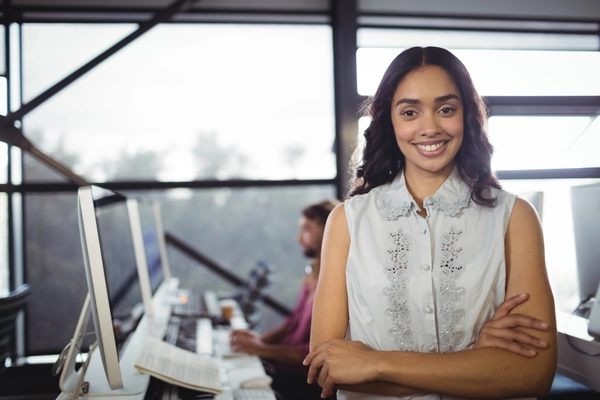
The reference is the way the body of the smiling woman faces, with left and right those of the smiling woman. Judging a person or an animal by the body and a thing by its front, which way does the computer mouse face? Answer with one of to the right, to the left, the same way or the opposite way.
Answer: to the right

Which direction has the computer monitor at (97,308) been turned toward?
to the viewer's right

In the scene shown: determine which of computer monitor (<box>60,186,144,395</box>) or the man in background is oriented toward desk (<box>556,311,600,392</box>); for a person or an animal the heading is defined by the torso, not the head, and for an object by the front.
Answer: the computer monitor

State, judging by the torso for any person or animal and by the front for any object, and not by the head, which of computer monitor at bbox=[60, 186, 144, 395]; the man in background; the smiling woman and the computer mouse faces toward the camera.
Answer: the smiling woman

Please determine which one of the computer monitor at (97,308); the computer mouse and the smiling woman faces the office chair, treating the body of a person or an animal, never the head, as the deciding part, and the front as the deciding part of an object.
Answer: the computer mouse

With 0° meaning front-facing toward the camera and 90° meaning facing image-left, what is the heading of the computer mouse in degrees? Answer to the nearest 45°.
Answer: approximately 90°

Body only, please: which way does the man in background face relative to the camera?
to the viewer's left

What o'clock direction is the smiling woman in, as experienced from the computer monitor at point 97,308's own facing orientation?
The smiling woman is roughly at 1 o'clock from the computer monitor.

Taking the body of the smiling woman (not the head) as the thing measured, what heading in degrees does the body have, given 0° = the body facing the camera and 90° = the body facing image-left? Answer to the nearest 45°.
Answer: approximately 0°

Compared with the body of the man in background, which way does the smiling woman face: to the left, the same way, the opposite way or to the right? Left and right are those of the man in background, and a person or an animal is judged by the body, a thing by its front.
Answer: to the left

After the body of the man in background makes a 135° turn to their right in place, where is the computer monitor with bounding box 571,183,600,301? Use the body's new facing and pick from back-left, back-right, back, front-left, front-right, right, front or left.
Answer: right

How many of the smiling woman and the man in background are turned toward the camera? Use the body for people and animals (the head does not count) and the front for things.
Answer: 1

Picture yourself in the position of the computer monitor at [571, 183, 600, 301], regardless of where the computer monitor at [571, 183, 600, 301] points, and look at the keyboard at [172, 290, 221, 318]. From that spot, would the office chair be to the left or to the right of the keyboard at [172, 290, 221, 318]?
left
